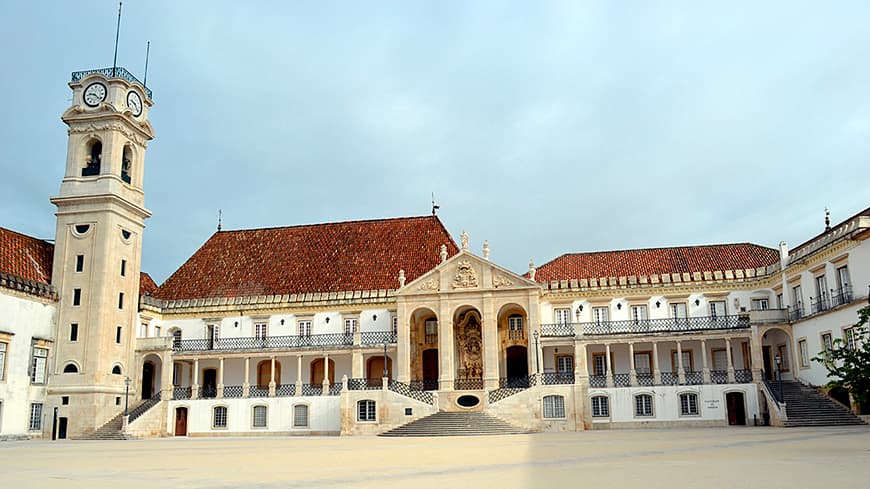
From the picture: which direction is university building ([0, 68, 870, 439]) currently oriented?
toward the camera
